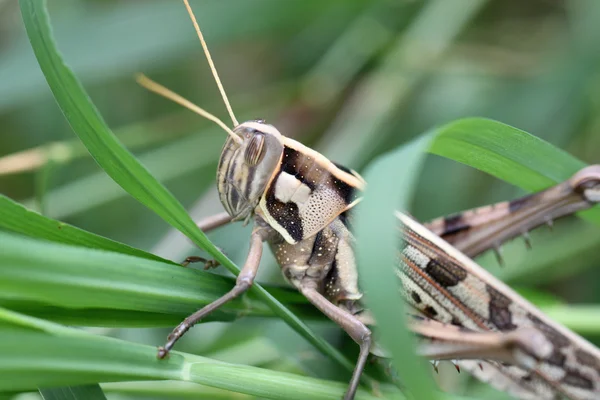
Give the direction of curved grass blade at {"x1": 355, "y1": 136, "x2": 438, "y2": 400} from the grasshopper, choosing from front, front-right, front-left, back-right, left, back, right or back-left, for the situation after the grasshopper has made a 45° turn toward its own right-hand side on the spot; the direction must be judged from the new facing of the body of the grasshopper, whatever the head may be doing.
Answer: back-left

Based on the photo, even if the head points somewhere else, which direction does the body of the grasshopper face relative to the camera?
to the viewer's left

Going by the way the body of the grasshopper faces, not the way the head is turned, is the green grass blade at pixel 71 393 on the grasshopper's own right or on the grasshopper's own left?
on the grasshopper's own left
